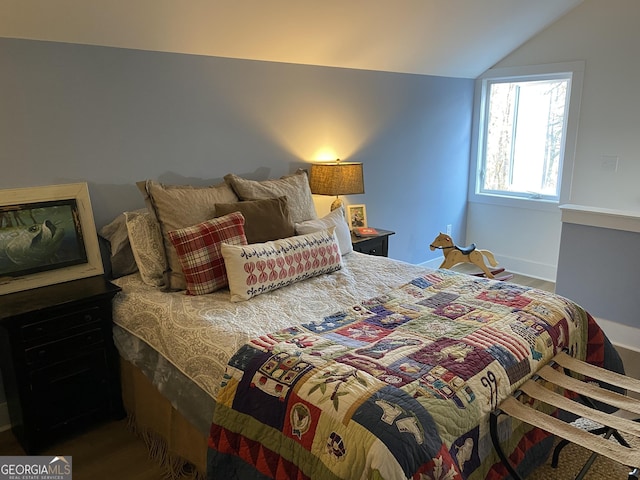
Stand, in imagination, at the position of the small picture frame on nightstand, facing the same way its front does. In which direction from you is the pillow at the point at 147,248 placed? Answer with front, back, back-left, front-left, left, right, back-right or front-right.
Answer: right

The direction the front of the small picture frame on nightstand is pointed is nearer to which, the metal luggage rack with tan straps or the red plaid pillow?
the metal luggage rack with tan straps

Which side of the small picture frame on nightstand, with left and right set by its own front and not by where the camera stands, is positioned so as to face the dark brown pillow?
right

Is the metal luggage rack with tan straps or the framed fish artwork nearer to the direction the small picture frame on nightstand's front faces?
the metal luggage rack with tan straps

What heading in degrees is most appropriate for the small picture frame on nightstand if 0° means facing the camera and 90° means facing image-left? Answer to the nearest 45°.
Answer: approximately 315°

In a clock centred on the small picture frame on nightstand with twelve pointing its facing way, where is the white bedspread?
The white bedspread is roughly at 2 o'clock from the small picture frame on nightstand.

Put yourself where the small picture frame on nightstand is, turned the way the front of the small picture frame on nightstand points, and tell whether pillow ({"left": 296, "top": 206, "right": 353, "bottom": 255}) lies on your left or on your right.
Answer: on your right

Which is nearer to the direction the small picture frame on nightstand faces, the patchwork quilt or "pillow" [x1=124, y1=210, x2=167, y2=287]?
the patchwork quilt

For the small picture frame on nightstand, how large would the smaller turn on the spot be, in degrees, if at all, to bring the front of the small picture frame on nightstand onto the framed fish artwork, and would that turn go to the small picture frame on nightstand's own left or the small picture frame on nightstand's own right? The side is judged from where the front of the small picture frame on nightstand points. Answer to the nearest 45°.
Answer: approximately 90° to the small picture frame on nightstand's own right
